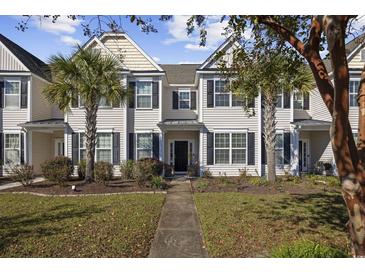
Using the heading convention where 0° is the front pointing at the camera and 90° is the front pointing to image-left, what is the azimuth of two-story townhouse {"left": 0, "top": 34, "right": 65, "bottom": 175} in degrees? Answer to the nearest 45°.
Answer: approximately 0°

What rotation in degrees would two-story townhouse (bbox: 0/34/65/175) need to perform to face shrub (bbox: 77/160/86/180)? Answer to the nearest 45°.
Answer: approximately 45° to its left

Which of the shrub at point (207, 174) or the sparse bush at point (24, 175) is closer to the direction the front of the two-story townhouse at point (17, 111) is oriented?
the sparse bush

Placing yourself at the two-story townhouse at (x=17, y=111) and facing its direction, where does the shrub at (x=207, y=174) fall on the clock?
The shrub is roughly at 10 o'clock from the two-story townhouse.

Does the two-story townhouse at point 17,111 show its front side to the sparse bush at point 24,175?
yes

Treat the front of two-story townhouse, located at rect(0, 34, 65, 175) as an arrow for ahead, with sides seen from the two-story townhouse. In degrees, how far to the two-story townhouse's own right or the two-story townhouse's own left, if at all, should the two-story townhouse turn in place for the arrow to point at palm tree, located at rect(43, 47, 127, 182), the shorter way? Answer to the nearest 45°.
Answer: approximately 45° to the two-story townhouse's own left

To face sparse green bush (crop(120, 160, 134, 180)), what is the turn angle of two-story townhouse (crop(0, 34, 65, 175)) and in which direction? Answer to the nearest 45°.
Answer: approximately 45° to its left

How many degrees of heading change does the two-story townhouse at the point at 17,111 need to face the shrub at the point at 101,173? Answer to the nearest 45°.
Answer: approximately 45° to its left
